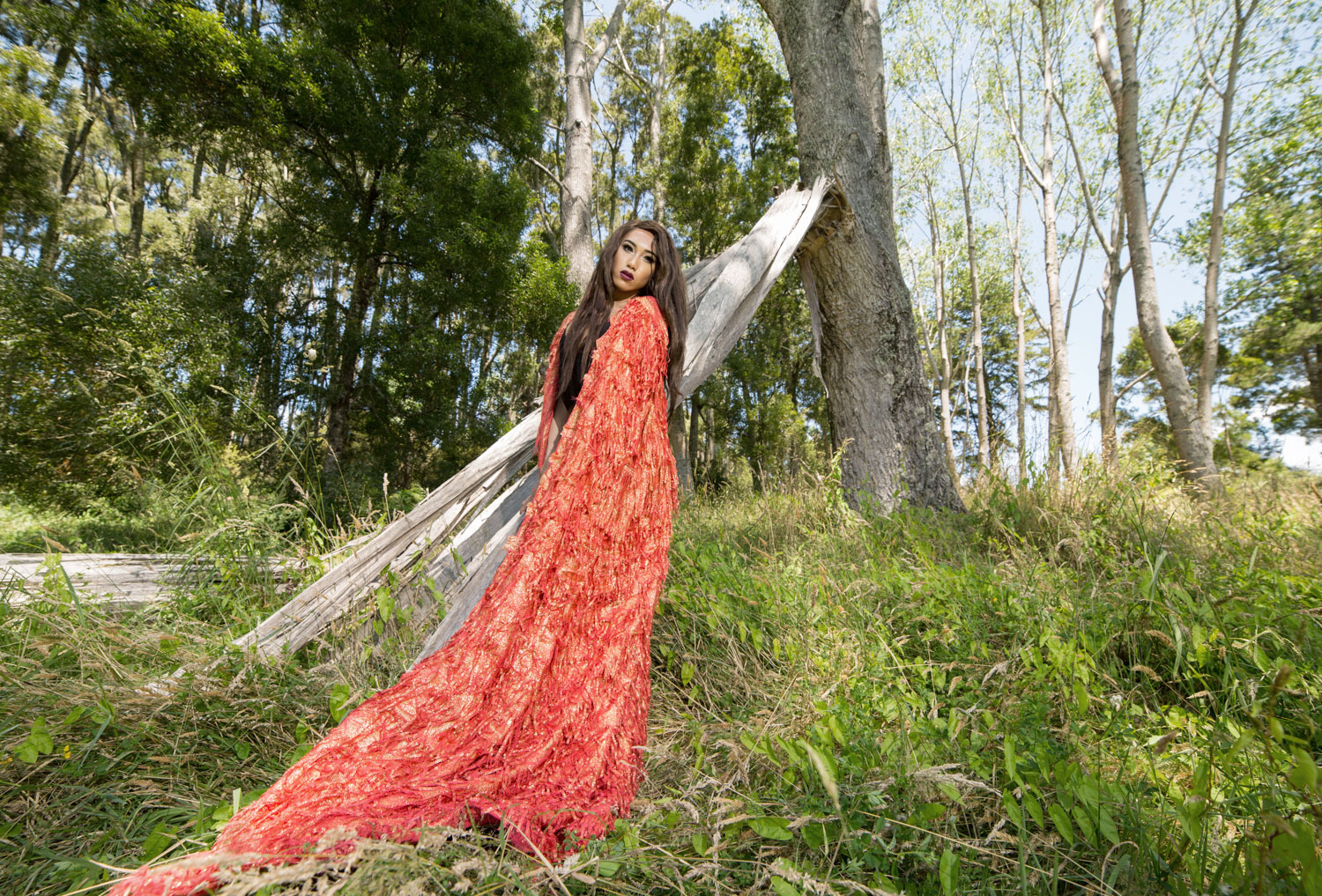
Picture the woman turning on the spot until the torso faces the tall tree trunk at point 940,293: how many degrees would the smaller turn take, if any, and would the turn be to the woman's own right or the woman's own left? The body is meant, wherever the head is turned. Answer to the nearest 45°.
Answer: approximately 180°

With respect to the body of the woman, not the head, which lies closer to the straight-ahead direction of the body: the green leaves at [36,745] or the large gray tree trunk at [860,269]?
the green leaves

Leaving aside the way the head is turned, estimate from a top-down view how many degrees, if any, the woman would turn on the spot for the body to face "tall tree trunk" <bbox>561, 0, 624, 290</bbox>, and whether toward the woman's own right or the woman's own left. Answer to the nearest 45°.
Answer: approximately 135° to the woman's own right

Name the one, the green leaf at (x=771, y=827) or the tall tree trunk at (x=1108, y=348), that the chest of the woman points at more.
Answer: the green leaf

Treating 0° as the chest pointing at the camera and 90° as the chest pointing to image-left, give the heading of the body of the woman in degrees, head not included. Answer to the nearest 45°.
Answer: approximately 45°
